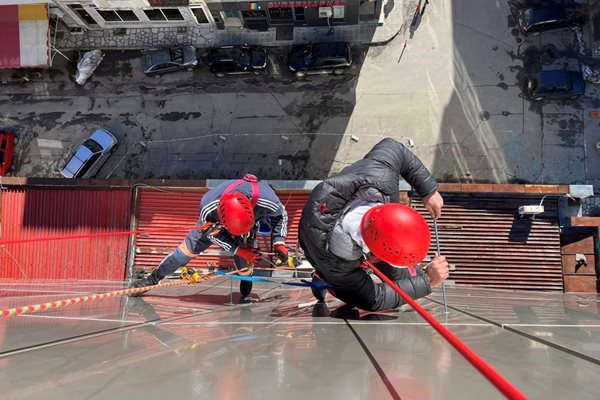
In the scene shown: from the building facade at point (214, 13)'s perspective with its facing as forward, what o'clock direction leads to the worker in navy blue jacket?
The worker in navy blue jacket is roughly at 12 o'clock from the building facade.

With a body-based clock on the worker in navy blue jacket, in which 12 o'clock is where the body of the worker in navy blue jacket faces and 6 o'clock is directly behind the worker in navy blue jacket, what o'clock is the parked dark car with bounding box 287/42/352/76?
The parked dark car is roughly at 7 o'clock from the worker in navy blue jacket.

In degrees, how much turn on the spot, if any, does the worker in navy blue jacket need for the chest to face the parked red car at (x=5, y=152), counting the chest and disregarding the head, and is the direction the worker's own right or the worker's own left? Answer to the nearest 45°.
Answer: approximately 135° to the worker's own right

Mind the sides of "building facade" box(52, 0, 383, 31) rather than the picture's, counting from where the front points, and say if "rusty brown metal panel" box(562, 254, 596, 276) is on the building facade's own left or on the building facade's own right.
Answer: on the building facade's own left

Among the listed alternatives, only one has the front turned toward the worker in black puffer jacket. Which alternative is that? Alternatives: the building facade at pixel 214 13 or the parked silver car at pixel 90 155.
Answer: the building facade

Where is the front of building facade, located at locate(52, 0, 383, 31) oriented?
toward the camera
